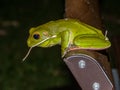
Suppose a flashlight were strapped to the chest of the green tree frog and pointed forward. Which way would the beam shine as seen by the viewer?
to the viewer's left
